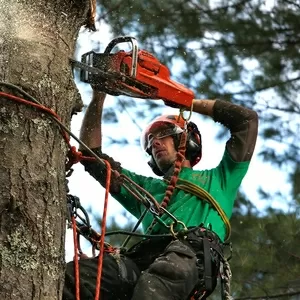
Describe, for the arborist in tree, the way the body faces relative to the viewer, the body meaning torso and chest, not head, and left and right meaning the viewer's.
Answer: facing the viewer and to the left of the viewer
